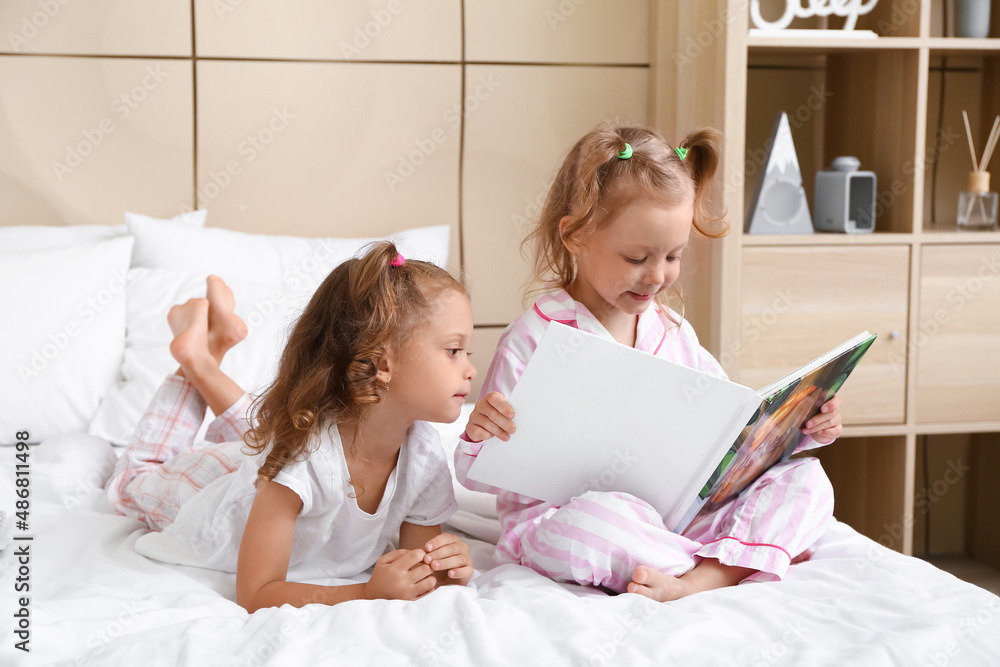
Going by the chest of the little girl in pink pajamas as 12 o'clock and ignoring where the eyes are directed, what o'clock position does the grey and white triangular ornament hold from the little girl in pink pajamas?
The grey and white triangular ornament is roughly at 8 o'clock from the little girl in pink pajamas.

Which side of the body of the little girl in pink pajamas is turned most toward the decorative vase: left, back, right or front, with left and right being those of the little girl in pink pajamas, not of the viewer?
left

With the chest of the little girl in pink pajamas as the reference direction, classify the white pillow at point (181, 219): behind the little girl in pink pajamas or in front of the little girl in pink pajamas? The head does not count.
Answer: behind

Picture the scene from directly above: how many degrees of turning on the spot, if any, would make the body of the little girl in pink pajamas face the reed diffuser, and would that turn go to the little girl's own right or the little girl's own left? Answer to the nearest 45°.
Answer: approximately 90° to the little girl's own left

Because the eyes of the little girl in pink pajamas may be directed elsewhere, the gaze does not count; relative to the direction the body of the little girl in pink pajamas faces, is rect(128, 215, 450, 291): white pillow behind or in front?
behind

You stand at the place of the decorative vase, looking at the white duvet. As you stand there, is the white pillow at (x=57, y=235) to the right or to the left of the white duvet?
right

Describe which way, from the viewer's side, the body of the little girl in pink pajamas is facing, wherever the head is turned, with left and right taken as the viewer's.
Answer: facing the viewer and to the right of the viewer
